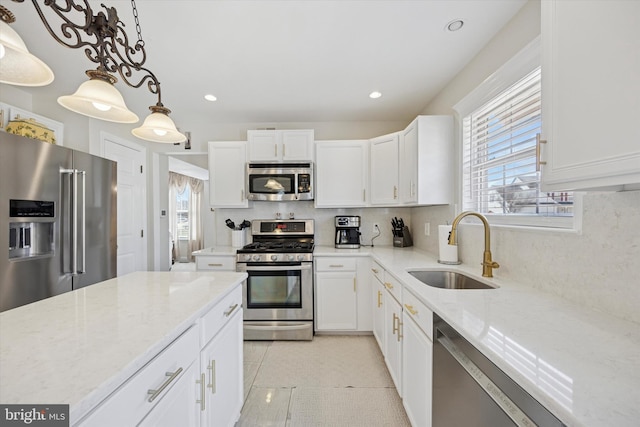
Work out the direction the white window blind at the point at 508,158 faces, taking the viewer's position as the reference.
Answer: facing the viewer and to the left of the viewer

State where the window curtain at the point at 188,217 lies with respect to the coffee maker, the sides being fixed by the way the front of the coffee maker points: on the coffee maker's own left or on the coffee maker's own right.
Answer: on the coffee maker's own right

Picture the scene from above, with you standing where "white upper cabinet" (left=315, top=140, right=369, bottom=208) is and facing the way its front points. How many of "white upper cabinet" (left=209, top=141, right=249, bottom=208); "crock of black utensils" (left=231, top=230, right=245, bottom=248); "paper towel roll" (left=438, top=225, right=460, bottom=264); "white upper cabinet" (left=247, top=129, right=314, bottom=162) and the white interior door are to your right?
4

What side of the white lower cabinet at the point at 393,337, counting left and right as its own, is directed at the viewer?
left

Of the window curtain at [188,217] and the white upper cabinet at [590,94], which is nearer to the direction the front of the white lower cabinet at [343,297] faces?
the white upper cabinet

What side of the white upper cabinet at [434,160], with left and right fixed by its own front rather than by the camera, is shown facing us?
left

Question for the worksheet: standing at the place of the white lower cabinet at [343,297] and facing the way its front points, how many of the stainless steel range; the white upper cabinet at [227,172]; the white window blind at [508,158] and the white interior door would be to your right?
3

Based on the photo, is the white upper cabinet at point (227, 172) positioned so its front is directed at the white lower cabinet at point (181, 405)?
yes

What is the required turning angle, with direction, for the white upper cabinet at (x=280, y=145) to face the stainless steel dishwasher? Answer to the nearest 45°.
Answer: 0° — it already faces it

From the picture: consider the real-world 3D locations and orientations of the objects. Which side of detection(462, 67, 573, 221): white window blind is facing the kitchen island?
front

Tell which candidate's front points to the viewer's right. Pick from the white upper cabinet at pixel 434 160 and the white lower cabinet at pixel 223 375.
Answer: the white lower cabinet

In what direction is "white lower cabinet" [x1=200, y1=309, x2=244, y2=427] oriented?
to the viewer's right
